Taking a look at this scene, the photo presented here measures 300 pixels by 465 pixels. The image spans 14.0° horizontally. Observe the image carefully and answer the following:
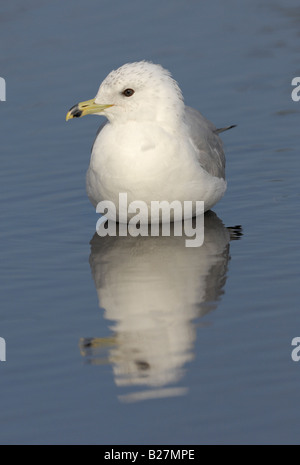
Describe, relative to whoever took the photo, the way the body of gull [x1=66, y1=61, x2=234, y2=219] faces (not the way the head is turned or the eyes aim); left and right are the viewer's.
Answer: facing the viewer and to the left of the viewer
